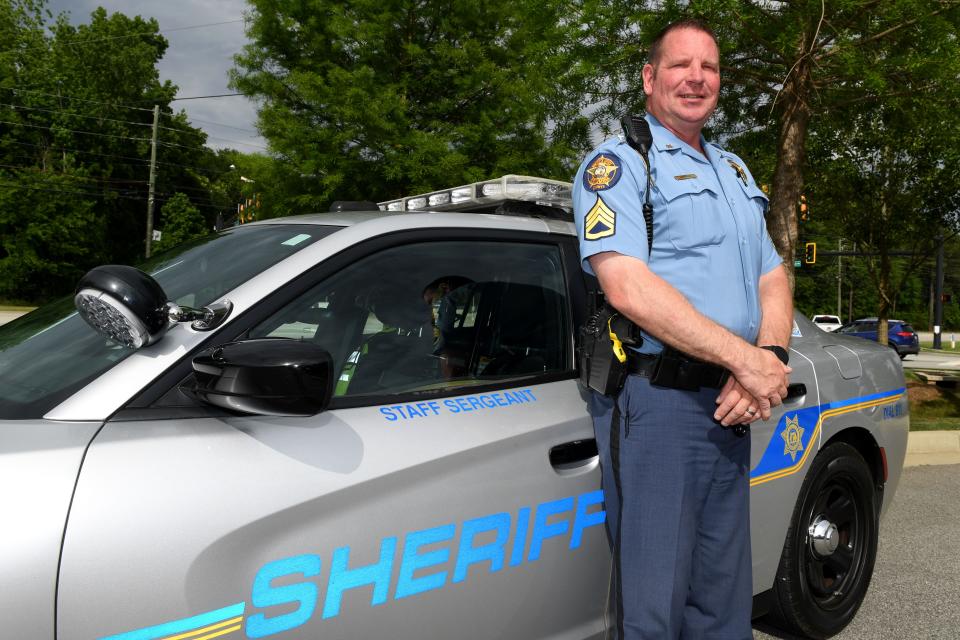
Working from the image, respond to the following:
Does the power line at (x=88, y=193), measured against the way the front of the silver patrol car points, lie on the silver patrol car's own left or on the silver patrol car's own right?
on the silver patrol car's own right

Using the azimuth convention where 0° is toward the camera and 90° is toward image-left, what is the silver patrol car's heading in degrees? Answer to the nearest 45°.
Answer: approximately 45°

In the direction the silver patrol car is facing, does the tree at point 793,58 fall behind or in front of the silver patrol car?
behind

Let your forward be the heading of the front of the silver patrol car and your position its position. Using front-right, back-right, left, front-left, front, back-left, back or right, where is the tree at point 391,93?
back-right

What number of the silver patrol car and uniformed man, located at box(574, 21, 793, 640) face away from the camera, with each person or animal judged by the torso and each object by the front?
0

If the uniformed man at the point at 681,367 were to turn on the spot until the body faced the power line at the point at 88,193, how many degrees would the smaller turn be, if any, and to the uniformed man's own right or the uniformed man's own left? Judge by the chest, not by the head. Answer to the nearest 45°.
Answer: approximately 180°

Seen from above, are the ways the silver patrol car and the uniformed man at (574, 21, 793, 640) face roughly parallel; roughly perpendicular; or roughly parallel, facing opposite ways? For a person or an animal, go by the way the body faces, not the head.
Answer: roughly perpendicular

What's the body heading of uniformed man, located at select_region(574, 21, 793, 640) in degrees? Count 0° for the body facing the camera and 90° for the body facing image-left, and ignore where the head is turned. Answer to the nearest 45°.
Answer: approximately 315°
